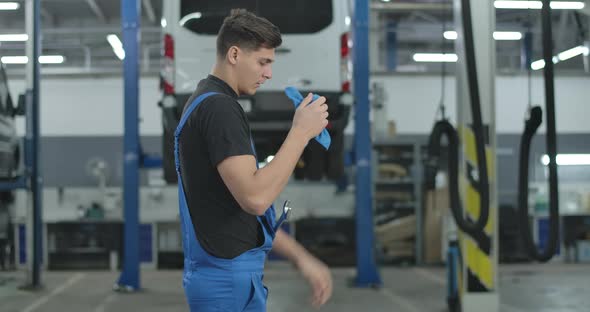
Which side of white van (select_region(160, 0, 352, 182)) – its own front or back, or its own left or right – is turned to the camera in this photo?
back

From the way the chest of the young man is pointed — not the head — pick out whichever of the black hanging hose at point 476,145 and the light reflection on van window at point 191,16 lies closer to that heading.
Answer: the black hanging hose

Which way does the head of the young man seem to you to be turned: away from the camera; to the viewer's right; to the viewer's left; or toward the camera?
to the viewer's right

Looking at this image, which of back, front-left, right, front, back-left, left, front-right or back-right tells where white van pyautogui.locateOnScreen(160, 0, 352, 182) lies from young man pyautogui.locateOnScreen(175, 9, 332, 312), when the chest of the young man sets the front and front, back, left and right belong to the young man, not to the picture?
left

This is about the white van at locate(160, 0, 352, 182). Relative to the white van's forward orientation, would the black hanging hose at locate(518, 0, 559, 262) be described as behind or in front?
behind

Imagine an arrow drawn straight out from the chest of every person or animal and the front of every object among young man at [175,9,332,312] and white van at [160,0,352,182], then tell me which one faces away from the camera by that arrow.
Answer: the white van

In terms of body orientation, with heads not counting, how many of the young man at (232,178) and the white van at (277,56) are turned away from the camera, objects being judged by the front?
1

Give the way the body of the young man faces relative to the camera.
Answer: to the viewer's right

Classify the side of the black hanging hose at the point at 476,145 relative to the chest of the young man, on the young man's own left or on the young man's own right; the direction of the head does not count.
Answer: on the young man's own left

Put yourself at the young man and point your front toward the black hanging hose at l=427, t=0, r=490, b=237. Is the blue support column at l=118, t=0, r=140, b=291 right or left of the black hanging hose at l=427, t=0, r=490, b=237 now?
left
